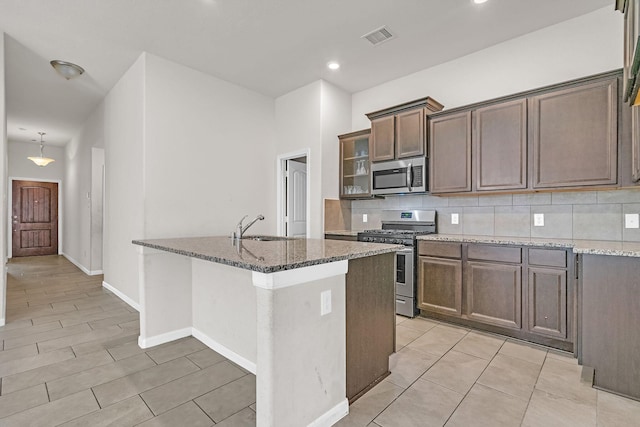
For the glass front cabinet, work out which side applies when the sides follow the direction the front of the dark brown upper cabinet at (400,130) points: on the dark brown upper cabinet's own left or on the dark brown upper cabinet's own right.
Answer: on the dark brown upper cabinet's own right

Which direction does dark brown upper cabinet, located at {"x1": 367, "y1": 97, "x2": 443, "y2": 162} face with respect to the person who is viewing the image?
facing the viewer and to the left of the viewer

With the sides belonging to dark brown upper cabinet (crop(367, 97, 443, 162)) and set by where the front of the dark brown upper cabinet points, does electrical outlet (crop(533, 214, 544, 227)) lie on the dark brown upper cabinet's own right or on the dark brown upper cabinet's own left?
on the dark brown upper cabinet's own left

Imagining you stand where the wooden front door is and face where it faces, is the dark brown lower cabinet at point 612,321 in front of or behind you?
in front

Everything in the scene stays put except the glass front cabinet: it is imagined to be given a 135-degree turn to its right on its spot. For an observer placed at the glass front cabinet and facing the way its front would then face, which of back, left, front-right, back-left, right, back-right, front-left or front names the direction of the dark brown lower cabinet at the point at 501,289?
back-right

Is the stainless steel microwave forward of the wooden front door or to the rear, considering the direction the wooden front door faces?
forward

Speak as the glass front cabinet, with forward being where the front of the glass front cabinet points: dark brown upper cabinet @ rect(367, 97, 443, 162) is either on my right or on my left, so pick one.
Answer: on my left

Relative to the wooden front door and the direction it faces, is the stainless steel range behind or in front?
in front

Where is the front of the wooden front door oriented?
toward the camera

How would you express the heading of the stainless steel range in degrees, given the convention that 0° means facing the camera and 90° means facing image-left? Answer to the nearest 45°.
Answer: approximately 45°

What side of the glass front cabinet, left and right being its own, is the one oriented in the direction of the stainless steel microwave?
left

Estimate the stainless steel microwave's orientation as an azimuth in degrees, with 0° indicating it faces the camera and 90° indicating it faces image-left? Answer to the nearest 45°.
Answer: approximately 45°
